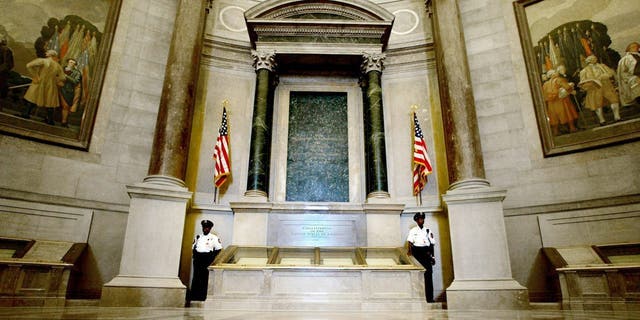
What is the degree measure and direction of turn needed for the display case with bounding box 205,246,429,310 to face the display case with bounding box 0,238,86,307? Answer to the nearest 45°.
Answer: approximately 90° to its right

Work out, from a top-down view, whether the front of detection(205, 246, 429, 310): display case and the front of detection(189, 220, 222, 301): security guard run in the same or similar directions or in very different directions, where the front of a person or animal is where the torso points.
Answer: same or similar directions

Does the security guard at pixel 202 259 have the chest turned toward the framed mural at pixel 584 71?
no

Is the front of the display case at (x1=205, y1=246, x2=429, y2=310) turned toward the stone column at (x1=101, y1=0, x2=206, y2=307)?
no

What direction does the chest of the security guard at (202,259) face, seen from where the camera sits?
toward the camera

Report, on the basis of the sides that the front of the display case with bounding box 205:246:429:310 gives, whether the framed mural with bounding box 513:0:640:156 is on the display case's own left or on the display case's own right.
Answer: on the display case's own left

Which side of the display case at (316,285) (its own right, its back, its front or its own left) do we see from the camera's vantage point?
front

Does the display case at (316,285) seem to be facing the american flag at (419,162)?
no

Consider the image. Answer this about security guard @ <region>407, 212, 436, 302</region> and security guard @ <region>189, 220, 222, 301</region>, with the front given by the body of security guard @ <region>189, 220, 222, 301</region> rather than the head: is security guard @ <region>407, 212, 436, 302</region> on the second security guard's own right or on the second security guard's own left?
on the second security guard's own left

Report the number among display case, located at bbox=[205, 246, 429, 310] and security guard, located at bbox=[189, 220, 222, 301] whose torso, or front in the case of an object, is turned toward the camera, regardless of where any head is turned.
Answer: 2
